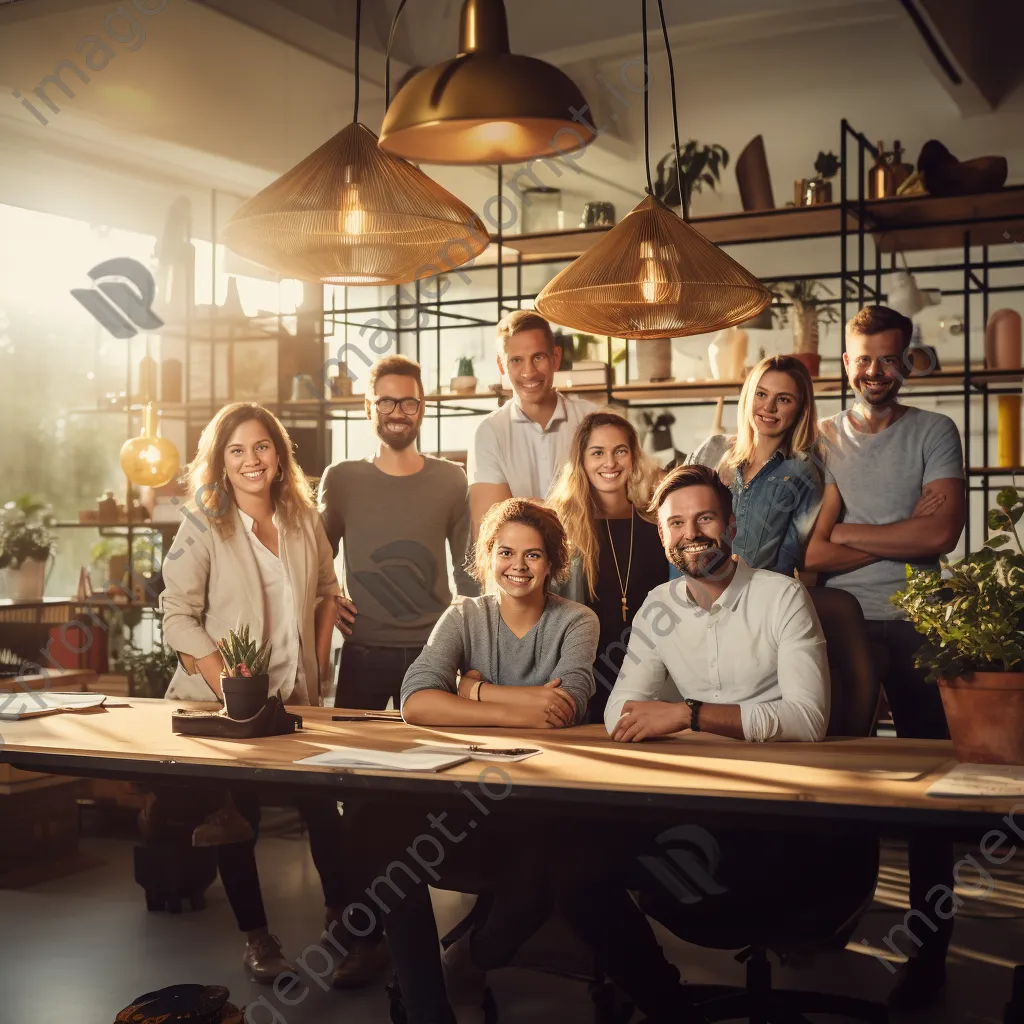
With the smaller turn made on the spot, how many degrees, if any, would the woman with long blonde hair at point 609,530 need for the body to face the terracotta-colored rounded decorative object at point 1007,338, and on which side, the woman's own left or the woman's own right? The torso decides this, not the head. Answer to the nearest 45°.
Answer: approximately 135° to the woman's own left

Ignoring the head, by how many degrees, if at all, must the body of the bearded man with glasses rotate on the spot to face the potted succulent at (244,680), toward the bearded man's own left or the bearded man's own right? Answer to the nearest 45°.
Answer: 0° — they already face it

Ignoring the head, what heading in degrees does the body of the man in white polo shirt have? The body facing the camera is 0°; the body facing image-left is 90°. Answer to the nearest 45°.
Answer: approximately 0°

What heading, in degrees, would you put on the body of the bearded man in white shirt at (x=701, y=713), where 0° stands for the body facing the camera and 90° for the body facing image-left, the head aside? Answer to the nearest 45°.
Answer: approximately 45°

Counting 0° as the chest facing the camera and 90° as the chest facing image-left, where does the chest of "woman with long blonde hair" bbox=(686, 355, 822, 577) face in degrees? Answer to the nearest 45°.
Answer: approximately 45°
